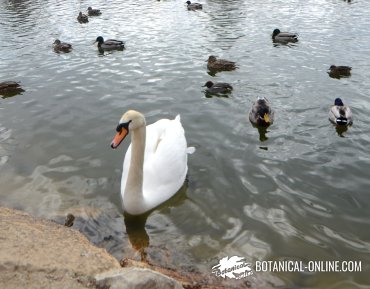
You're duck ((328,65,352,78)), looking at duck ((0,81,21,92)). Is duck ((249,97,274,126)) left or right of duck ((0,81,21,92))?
left

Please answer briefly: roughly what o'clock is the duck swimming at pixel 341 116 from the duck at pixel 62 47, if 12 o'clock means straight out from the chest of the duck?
The duck swimming is roughly at 8 o'clock from the duck.

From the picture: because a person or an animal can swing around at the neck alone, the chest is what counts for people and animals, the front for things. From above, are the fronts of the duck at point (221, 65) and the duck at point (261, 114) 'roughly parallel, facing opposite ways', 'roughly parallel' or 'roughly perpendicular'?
roughly perpendicular

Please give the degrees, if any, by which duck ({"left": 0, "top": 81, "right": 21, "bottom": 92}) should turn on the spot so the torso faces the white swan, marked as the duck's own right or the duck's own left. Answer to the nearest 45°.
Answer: approximately 90° to the duck's own left

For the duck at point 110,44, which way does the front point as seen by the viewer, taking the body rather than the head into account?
to the viewer's left

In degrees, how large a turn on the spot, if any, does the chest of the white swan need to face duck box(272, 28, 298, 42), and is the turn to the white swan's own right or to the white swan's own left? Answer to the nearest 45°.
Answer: approximately 180°

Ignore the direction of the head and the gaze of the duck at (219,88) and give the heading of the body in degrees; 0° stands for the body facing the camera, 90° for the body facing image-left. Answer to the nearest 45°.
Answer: approximately 90°

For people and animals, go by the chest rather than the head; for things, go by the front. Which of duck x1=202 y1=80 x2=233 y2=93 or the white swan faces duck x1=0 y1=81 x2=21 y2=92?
duck x1=202 y1=80 x2=233 y2=93

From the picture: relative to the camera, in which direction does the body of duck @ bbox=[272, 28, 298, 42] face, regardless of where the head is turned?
to the viewer's left

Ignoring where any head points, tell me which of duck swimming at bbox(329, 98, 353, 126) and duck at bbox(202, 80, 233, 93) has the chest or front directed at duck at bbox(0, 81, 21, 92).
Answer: duck at bbox(202, 80, 233, 93)
